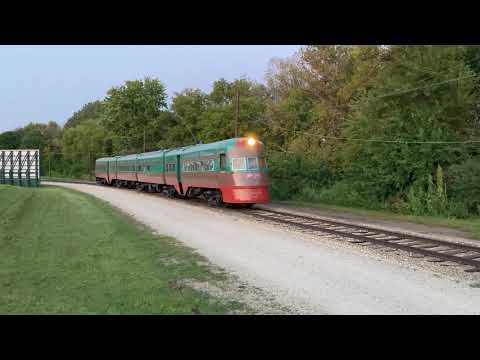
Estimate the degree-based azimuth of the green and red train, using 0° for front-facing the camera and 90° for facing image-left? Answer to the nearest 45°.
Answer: approximately 315°

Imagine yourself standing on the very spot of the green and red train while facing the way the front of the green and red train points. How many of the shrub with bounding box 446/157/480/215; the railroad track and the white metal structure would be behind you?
1

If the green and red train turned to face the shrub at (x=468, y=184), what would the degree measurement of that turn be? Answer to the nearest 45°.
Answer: approximately 45° to its left

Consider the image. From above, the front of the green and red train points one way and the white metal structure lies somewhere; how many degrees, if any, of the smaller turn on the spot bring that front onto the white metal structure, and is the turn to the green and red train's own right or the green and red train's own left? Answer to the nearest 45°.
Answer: approximately 180°

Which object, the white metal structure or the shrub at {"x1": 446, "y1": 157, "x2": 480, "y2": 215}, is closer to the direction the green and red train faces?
the shrub

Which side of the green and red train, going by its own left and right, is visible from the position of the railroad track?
front

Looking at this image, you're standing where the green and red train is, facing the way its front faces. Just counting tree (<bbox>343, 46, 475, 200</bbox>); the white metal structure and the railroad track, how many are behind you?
1
